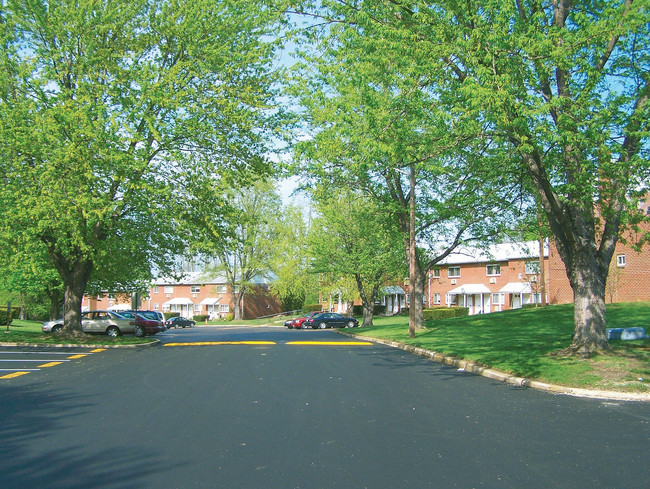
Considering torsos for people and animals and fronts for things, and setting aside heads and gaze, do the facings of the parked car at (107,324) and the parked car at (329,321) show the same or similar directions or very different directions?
very different directions

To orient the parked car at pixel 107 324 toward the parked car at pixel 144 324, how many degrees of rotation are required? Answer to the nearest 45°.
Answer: approximately 135° to its right

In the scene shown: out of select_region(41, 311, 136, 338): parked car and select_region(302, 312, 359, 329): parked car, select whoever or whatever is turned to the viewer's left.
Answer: select_region(41, 311, 136, 338): parked car

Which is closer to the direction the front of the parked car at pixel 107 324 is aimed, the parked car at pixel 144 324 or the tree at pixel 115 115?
the tree

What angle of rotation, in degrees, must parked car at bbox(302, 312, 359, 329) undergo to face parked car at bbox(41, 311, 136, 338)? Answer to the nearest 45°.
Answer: approximately 135° to its right

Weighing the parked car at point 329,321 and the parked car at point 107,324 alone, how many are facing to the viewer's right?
1

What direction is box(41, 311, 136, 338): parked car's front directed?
to the viewer's left
